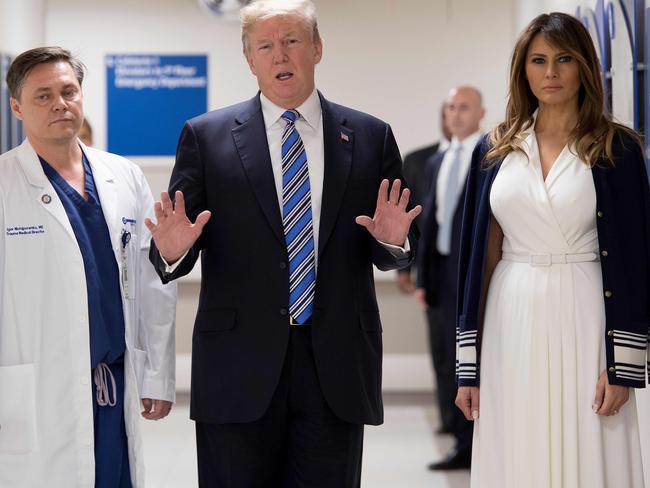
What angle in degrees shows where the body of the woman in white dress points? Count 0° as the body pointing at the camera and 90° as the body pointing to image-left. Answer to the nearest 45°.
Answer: approximately 0°

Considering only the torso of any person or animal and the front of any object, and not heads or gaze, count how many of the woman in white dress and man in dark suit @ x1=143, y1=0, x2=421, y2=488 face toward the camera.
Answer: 2

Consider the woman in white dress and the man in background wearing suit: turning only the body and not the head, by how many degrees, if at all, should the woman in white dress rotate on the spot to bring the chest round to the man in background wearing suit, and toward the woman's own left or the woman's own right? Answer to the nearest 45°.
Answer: approximately 180°

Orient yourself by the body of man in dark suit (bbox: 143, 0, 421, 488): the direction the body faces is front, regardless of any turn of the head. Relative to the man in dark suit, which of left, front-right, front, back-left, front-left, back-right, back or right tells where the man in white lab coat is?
right

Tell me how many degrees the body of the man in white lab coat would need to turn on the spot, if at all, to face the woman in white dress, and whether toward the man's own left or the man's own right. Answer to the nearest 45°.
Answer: approximately 45° to the man's own left

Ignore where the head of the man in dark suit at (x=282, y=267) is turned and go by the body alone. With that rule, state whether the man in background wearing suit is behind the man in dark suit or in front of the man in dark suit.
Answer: behind

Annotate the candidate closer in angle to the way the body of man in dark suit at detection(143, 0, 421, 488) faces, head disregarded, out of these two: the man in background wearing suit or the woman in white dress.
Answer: the woman in white dress

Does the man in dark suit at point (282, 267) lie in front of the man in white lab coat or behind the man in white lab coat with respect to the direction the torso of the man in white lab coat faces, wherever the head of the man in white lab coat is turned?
in front

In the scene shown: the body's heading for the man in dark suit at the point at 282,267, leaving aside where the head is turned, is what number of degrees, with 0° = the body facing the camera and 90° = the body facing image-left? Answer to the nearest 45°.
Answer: approximately 0°

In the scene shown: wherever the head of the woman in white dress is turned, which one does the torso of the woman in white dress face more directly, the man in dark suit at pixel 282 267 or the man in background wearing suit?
the man in dark suit

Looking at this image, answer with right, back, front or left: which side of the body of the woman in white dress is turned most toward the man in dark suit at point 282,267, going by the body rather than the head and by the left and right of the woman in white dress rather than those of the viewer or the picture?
right

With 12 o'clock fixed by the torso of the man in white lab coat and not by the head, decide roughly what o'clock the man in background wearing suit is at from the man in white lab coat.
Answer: The man in background wearing suit is roughly at 9 o'clock from the man in white lab coat.
